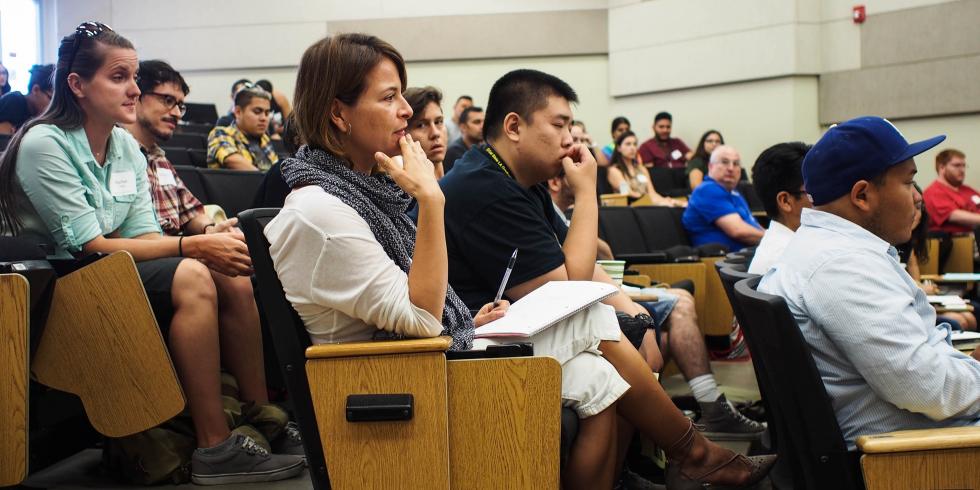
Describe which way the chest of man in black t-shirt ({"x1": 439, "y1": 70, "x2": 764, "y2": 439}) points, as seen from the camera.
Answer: to the viewer's right

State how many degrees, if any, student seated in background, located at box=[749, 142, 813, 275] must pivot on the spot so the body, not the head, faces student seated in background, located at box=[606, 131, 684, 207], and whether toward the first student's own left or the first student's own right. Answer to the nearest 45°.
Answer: approximately 90° to the first student's own left

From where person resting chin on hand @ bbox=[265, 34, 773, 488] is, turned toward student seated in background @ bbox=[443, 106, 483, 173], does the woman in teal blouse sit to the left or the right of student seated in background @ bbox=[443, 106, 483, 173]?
left

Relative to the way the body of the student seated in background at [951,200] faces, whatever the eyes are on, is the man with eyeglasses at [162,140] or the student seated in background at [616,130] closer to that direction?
the man with eyeglasses

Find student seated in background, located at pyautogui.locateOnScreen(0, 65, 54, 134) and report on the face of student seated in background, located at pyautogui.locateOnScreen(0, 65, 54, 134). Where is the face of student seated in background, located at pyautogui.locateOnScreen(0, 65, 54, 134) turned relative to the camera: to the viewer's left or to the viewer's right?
to the viewer's right

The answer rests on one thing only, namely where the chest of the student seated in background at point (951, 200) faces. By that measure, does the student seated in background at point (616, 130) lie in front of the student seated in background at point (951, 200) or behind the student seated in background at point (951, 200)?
behind
